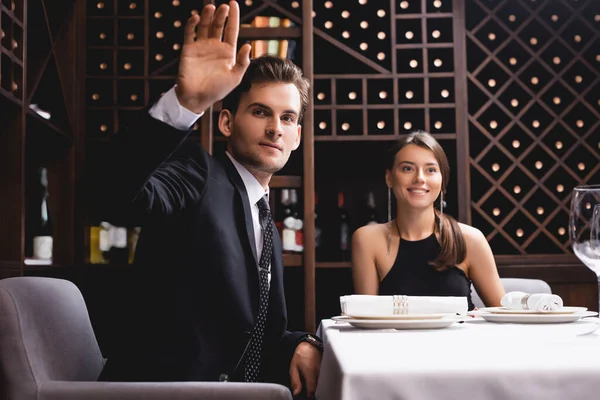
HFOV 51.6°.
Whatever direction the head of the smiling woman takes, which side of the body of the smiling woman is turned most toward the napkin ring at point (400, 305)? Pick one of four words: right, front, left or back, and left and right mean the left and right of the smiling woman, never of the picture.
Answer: front

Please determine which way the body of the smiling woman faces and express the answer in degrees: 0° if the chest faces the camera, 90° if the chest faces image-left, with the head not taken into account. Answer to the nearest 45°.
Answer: approximately 0°

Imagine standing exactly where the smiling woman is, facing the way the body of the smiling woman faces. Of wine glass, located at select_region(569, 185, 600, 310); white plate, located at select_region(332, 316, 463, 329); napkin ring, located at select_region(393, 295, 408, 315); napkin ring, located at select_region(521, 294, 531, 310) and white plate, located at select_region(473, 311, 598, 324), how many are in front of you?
5

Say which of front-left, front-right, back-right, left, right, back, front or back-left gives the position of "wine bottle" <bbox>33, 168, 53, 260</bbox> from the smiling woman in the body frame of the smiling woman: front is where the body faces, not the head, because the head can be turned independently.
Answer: right

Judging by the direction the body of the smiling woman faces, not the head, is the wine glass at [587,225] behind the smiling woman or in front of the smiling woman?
in front

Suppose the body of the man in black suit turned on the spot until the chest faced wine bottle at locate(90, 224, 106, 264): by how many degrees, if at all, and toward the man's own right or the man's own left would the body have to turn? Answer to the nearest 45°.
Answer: approximately 135° to the man's own left

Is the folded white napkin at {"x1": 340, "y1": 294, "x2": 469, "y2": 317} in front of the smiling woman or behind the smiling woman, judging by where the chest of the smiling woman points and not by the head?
in front

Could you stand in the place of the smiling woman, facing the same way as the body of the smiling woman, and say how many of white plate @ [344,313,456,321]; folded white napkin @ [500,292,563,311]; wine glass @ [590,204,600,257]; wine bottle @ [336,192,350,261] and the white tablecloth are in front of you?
4

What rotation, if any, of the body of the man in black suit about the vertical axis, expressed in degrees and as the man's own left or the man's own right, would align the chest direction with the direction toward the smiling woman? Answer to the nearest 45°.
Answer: approximately 90° to the man's own left

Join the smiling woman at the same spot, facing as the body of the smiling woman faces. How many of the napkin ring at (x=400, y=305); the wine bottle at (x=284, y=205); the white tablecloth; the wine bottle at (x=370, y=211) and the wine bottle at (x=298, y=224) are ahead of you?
2

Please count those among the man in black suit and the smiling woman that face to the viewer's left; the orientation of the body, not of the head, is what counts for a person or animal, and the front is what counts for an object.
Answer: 0

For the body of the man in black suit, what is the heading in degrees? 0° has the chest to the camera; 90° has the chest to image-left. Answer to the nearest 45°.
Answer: approximately 315°

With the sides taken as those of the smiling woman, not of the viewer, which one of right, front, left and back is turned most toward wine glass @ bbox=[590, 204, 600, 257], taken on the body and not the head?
front

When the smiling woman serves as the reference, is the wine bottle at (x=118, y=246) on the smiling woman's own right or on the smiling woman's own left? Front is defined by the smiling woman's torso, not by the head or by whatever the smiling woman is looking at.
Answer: on the smiling woman's own right
